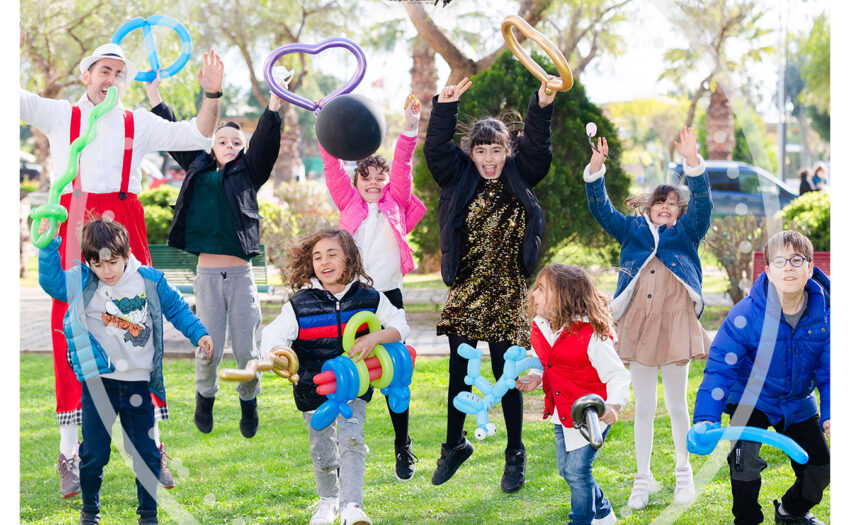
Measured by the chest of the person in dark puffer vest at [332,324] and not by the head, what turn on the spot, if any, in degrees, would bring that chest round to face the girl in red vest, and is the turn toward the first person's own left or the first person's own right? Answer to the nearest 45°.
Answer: approximately 90° to the first person's own left

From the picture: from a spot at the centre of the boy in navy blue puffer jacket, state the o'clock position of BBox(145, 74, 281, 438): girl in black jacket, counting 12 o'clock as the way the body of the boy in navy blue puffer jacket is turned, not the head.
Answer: The girl in black jacket is roughly at 3 o'clock from the boy in navy blue puffer jacket.

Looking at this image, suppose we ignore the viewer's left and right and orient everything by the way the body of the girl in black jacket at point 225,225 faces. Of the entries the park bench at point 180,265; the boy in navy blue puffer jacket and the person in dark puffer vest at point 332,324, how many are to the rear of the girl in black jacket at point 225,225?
1

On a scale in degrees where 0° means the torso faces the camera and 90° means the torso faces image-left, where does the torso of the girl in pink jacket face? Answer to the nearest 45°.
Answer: approximately 0°

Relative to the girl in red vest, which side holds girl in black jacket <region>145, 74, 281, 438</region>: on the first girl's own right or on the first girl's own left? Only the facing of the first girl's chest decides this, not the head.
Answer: on the first girl's own right

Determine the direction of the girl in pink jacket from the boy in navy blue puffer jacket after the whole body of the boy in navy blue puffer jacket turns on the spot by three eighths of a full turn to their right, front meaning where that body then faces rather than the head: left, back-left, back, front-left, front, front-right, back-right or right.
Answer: front-left

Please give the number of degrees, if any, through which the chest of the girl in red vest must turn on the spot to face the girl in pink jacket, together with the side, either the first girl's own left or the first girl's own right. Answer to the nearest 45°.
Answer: approximately 90° to the first girl's own right

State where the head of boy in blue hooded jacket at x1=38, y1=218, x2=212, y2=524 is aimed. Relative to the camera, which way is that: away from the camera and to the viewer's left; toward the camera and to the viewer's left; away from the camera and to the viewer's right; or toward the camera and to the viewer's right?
toward the camera and to the viewer's right

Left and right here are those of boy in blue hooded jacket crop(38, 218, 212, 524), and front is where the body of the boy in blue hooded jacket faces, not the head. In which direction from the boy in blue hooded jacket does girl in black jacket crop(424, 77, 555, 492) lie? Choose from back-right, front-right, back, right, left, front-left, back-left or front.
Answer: left

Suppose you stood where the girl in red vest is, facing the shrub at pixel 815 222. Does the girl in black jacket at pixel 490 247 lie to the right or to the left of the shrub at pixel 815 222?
left

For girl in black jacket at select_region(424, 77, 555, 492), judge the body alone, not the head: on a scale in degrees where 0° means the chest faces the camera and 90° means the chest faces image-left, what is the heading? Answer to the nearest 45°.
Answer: approximately 0°

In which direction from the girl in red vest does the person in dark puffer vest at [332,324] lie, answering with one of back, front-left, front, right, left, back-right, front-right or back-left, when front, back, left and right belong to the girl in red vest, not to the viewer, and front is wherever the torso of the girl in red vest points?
front-right
